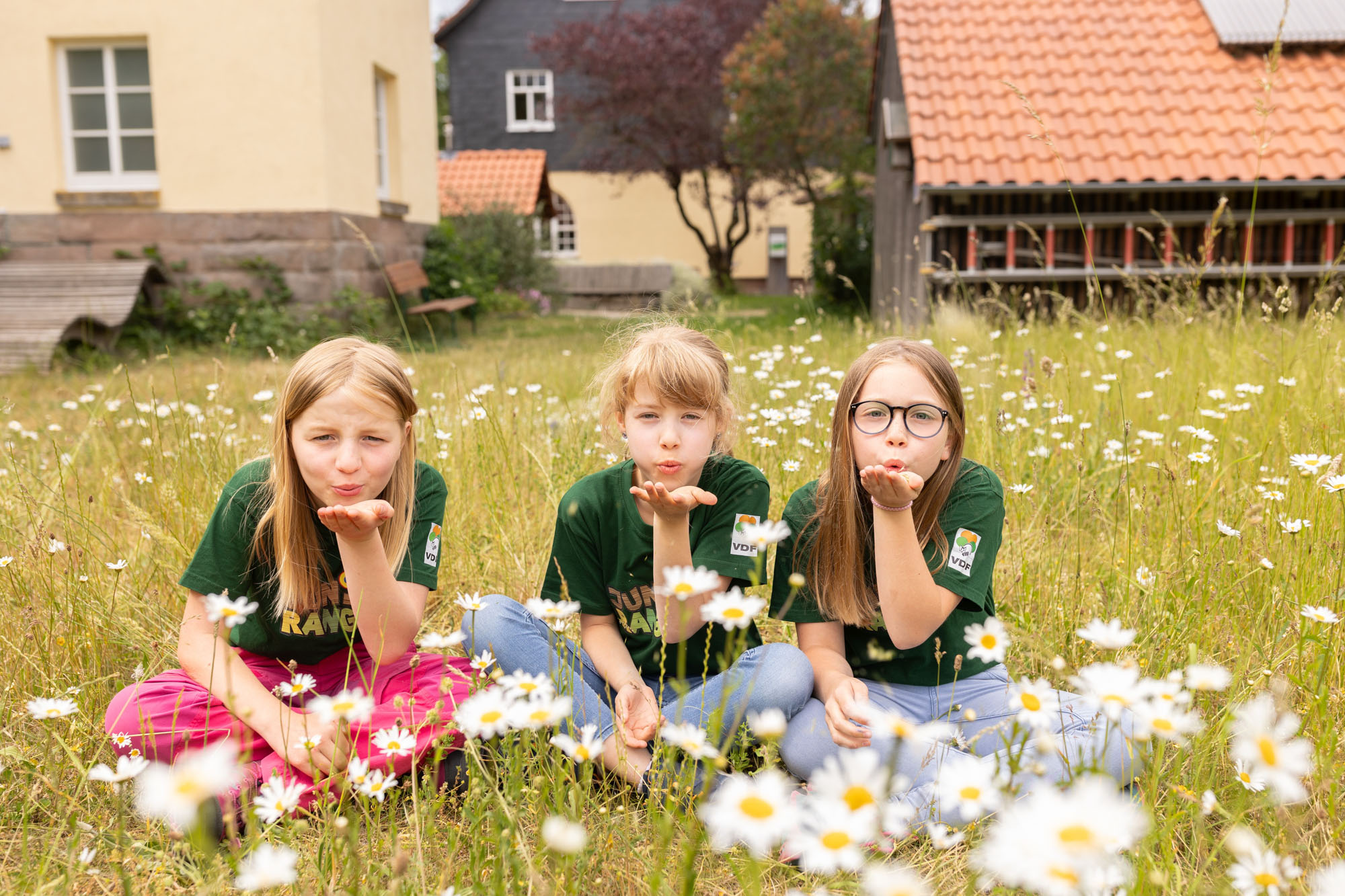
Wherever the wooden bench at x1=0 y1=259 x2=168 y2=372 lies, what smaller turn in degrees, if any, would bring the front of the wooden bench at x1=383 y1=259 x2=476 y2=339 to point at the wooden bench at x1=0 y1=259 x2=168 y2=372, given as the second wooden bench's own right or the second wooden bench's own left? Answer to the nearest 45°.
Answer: approximately 90° to the second wooden bench's own right

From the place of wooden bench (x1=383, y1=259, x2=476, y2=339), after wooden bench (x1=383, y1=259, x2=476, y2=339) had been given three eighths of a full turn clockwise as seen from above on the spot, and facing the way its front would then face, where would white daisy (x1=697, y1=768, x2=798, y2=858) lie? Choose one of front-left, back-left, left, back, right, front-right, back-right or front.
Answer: left

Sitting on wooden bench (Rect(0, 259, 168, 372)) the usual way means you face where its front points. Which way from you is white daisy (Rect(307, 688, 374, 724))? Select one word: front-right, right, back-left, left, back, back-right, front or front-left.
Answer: front-left

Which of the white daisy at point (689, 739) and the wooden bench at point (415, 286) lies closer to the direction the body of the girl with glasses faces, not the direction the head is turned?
the white daisy

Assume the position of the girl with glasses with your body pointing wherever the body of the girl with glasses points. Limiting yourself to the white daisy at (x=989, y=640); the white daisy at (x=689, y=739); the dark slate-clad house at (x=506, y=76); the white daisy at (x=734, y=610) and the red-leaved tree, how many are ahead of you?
3

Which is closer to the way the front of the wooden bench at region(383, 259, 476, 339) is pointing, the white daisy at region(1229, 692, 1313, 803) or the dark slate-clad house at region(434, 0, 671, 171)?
the white daisy

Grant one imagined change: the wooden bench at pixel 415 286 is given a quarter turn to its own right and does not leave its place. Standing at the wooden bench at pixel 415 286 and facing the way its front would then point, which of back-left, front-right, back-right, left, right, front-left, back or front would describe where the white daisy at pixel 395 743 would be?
front-left

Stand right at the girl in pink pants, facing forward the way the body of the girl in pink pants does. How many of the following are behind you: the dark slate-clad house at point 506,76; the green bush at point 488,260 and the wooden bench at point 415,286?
3

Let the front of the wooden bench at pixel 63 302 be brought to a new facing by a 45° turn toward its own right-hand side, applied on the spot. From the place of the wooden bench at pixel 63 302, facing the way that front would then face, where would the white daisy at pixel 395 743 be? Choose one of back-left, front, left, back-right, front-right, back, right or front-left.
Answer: left

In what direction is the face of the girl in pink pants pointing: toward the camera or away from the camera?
toward the camera

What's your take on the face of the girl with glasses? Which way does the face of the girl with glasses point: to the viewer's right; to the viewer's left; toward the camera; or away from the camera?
toward the camera

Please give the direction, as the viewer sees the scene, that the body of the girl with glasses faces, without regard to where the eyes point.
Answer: toward the camera

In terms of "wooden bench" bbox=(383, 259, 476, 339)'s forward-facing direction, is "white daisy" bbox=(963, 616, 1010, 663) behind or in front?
in front

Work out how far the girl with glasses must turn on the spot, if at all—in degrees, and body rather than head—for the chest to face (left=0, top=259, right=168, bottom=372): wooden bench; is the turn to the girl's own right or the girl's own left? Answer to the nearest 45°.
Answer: approximately 135° to the girl's own right

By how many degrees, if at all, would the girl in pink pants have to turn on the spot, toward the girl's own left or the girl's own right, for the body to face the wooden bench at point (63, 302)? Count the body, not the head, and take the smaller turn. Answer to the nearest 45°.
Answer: approximately 180°
